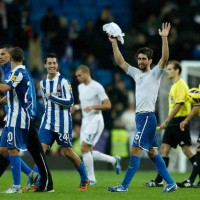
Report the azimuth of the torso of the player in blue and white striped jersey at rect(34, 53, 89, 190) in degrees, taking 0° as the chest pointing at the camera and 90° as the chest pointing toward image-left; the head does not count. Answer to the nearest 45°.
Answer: approximately 45°

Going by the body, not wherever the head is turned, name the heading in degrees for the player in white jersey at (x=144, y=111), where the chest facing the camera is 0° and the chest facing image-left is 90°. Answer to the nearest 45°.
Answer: approximately 45°

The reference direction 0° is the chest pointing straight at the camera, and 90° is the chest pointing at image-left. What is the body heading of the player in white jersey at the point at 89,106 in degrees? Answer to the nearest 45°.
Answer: approximately 45°

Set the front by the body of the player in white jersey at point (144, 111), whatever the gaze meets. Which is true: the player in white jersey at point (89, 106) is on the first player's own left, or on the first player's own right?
on the first player's own right
